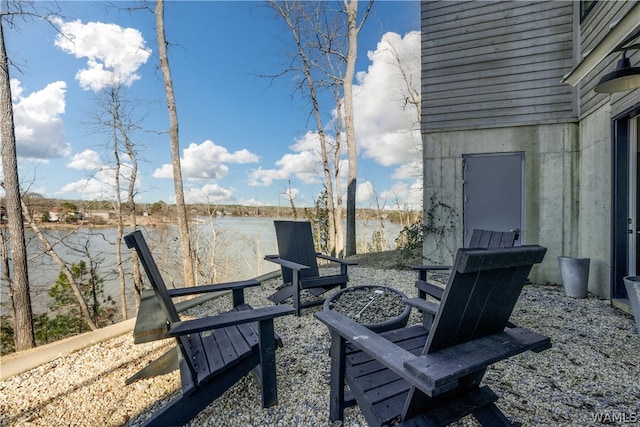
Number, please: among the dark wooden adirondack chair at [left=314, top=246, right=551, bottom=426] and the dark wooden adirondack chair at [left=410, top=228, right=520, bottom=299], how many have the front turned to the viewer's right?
0

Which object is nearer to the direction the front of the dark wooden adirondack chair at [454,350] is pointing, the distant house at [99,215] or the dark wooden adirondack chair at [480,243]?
the distant house

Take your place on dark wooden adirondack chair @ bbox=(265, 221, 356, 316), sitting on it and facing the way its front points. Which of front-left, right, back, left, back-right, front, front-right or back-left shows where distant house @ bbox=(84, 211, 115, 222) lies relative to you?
back

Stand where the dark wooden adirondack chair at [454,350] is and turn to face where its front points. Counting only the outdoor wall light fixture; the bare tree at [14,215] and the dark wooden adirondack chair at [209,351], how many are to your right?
1

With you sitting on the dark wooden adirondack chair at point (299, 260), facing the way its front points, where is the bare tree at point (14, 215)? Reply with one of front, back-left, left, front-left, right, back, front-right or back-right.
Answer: back-right

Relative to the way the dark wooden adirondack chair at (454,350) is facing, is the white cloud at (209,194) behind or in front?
in front

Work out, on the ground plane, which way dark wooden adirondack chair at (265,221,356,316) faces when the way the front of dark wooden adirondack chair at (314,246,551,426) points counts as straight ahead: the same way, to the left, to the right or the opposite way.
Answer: the opposite way

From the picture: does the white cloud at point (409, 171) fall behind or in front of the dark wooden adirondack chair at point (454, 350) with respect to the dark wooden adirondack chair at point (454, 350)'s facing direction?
in front

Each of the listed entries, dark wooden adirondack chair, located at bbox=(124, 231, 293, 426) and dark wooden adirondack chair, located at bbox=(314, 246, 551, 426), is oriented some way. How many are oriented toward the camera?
0

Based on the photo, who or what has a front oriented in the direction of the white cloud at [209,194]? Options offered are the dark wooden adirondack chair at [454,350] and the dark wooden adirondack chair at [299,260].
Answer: the dark wooden adirondack chair at [454,350]

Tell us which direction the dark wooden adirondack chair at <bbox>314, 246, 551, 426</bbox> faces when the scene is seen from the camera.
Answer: facing away from the viewer and to the left of the viewer

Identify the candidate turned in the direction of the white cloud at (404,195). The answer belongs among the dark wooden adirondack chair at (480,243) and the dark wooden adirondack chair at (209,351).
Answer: the dark wooden adirondack chair at (209,351)

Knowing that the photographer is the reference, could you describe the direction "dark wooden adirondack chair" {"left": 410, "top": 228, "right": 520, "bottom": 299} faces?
facing the viewer and to the left of the viewer

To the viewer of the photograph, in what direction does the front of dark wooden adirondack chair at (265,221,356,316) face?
facing the viewer and to the right of the viewer

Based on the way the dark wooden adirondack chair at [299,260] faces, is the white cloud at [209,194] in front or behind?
behind

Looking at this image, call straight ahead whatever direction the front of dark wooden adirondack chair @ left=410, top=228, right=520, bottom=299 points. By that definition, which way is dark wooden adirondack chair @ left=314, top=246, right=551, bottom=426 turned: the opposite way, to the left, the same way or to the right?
to the right

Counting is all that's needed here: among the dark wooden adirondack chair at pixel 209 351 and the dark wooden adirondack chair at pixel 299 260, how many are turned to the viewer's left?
0

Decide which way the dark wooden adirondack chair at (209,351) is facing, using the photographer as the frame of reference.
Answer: facing away from the viewer and to the right of the viewer
